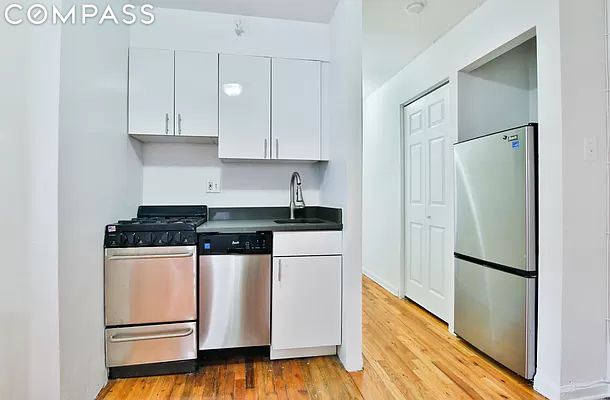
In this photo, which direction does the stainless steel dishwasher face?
toward the camera

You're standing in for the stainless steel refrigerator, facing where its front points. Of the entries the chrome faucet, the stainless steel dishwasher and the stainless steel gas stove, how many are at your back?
0

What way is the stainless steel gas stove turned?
toward the camera

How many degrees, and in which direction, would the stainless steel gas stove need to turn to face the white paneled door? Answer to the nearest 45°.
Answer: approximately 90° to its left

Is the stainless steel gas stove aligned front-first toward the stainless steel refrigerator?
no

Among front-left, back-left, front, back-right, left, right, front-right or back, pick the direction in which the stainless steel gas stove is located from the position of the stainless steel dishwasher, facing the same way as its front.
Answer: right

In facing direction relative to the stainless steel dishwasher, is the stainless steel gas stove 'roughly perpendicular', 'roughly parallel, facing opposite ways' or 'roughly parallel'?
roughly parallel

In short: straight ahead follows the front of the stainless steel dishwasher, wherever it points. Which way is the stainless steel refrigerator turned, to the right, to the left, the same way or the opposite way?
to the right

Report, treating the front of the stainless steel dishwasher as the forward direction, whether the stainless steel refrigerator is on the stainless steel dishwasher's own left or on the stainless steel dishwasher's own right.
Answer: on the stainless steel dishwasher's own left

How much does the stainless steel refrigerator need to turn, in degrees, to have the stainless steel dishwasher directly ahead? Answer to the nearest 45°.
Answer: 0° — it already faces it

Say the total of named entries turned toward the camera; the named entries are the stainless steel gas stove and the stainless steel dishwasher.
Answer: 2

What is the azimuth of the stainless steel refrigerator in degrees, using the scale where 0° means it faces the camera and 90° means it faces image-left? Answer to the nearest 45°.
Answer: approximately 45°

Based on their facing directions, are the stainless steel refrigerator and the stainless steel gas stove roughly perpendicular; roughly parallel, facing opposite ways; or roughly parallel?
roughly perpendicular

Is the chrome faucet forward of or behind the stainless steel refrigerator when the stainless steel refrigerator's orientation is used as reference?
forward

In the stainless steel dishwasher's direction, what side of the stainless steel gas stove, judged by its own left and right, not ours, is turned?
left
